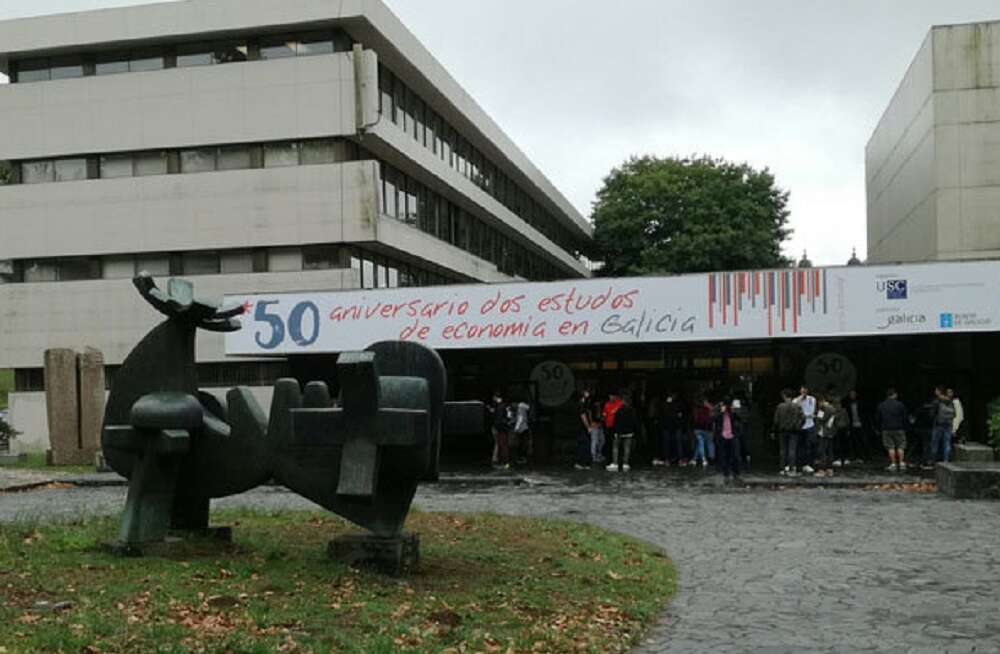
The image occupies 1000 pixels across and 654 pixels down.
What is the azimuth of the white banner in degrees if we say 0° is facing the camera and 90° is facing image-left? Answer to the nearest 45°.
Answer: approximately 0°
